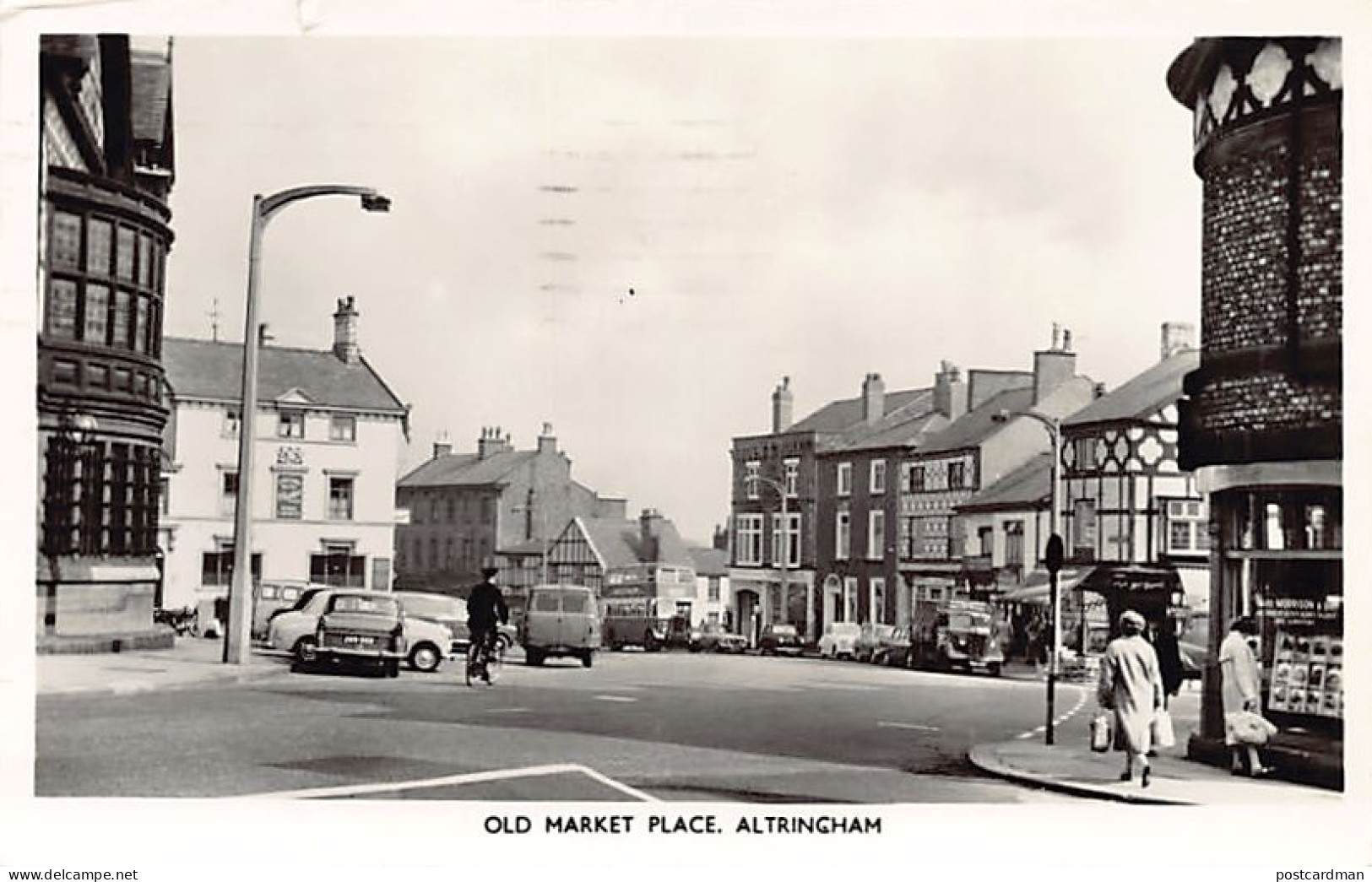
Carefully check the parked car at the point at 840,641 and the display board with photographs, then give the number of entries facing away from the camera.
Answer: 0

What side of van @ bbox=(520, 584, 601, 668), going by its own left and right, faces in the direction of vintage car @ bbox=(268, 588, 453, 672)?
left

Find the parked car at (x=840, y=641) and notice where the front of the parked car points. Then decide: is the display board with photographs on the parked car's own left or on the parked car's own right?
on the parked car's own left

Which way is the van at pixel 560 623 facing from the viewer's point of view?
away from the camera

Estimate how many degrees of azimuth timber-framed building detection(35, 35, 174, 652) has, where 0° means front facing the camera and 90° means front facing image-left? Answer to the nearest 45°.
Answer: approximately 315°

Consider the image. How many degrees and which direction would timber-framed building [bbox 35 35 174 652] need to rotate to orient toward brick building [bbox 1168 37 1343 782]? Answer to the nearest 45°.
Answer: approximately 45° to its left
